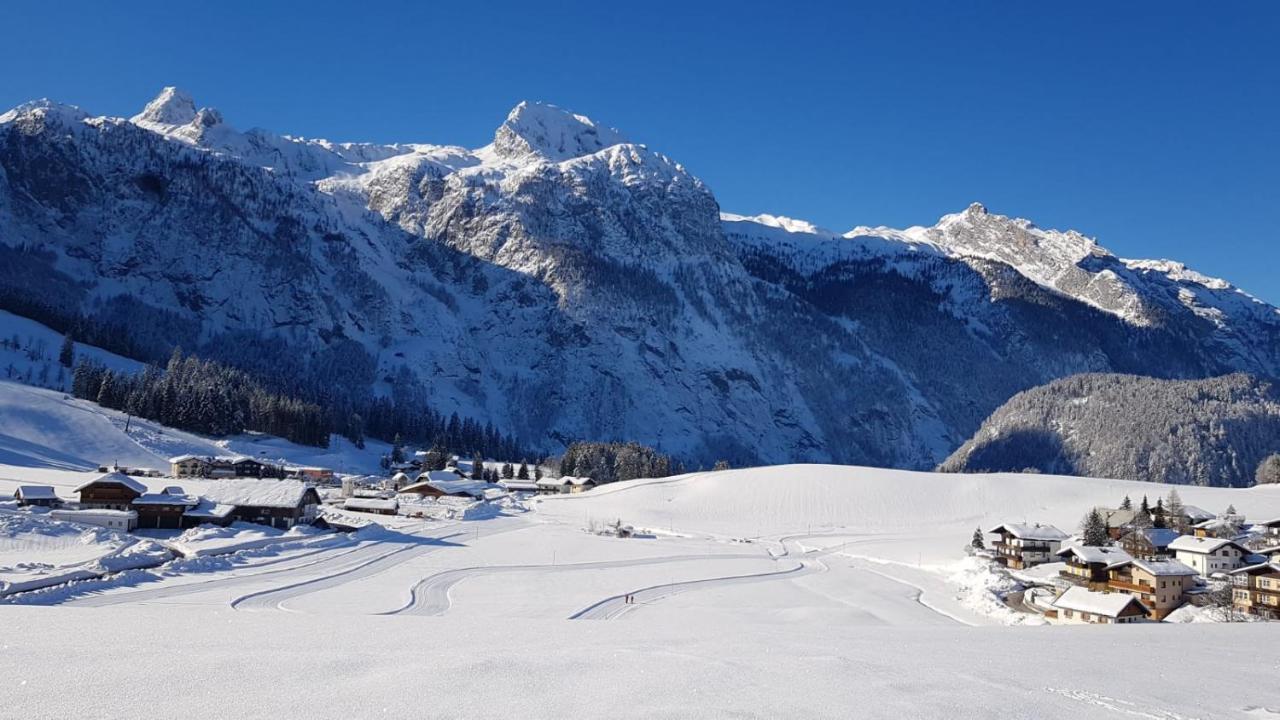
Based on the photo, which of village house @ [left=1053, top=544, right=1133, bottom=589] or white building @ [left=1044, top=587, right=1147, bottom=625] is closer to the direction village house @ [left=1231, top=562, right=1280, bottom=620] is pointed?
the white building

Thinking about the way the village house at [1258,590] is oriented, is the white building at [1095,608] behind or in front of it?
in front

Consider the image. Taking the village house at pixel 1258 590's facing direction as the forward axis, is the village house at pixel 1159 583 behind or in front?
in front

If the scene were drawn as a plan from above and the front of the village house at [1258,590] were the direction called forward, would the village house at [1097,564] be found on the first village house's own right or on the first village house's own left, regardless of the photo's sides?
on the first village house's own right

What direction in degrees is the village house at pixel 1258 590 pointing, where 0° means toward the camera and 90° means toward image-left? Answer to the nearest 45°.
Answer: approximately 45°
